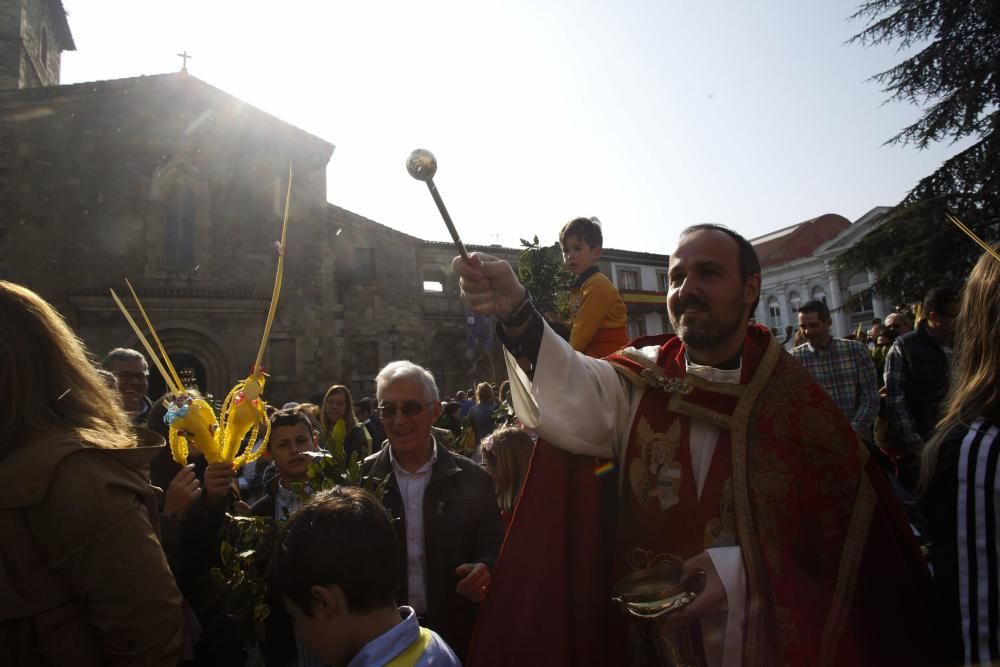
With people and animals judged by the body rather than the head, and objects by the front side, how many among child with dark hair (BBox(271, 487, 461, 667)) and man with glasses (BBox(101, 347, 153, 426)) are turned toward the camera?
1

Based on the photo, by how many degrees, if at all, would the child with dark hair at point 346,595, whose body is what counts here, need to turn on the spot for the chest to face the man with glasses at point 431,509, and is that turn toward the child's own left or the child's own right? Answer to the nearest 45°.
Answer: approximately 45° to the child's own right

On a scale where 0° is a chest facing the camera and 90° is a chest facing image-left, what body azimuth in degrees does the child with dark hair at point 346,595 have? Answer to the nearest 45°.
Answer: approximately 135°

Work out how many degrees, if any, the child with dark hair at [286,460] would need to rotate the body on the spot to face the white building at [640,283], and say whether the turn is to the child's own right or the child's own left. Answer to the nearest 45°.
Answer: approximately 135° to the child's own left

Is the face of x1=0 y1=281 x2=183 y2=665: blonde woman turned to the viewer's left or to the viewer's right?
to the viewer's right

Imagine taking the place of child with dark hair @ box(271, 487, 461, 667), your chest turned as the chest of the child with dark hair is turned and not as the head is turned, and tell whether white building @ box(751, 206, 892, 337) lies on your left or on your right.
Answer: on your right

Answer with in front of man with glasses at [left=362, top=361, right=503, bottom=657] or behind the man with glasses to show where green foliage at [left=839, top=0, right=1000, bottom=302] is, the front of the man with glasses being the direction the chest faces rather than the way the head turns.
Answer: behind

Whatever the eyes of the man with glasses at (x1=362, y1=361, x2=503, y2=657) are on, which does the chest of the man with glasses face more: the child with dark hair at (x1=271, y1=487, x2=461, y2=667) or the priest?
the child with dark hair

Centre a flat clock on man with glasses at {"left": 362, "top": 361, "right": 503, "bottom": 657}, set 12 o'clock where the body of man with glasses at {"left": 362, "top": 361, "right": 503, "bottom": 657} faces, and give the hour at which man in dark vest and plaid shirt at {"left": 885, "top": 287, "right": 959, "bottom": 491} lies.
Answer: man in dark vest and plaid shirt at {"left": 885, "top": 287, "right": 959, "bottom": 491} is roughly at 7 o'clock from man with glasses at {"left": 362, "top": 361, "right": 503, "bottom": 657}.

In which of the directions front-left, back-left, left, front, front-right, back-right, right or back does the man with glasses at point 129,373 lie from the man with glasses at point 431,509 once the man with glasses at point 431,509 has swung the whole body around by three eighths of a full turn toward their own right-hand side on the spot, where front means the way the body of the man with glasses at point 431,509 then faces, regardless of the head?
front-left

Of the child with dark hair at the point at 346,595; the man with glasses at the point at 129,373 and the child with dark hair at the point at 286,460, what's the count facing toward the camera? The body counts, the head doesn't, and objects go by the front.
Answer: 2

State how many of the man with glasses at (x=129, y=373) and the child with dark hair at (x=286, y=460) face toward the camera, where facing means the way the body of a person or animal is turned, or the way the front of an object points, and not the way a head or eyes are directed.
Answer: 2

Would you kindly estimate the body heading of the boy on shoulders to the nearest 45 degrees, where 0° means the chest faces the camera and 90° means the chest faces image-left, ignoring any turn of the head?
approximately 45°
